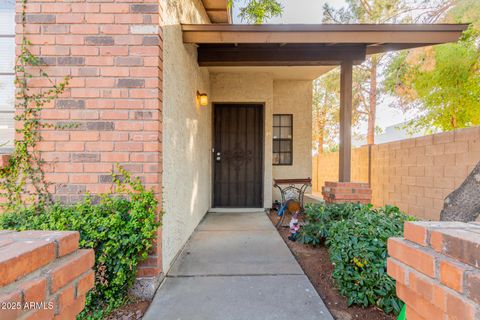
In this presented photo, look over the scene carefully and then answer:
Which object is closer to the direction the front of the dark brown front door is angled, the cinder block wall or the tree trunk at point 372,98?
the cinder block wall

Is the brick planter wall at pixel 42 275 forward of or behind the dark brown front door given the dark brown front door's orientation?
forward

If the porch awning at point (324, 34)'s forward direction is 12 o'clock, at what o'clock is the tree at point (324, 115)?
The tree is roughly at 6 o'clock from the porch awning.

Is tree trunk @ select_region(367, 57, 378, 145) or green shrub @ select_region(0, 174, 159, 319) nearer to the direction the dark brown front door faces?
the green shrub

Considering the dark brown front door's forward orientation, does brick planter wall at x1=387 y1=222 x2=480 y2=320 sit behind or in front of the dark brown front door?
in front

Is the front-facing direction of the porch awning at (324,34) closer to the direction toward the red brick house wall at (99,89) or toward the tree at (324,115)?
the red brick house wall

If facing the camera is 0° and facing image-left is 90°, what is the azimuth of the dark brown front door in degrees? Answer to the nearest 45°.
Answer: approximately 0°

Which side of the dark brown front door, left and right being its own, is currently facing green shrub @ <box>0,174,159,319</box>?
front

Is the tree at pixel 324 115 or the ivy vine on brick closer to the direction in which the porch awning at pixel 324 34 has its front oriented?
the ivy vine on brick

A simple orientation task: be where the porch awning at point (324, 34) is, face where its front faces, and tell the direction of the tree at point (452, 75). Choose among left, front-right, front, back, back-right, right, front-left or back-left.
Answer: back-left

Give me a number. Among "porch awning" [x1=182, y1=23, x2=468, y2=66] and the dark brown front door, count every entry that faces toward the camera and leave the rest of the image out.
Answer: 2
